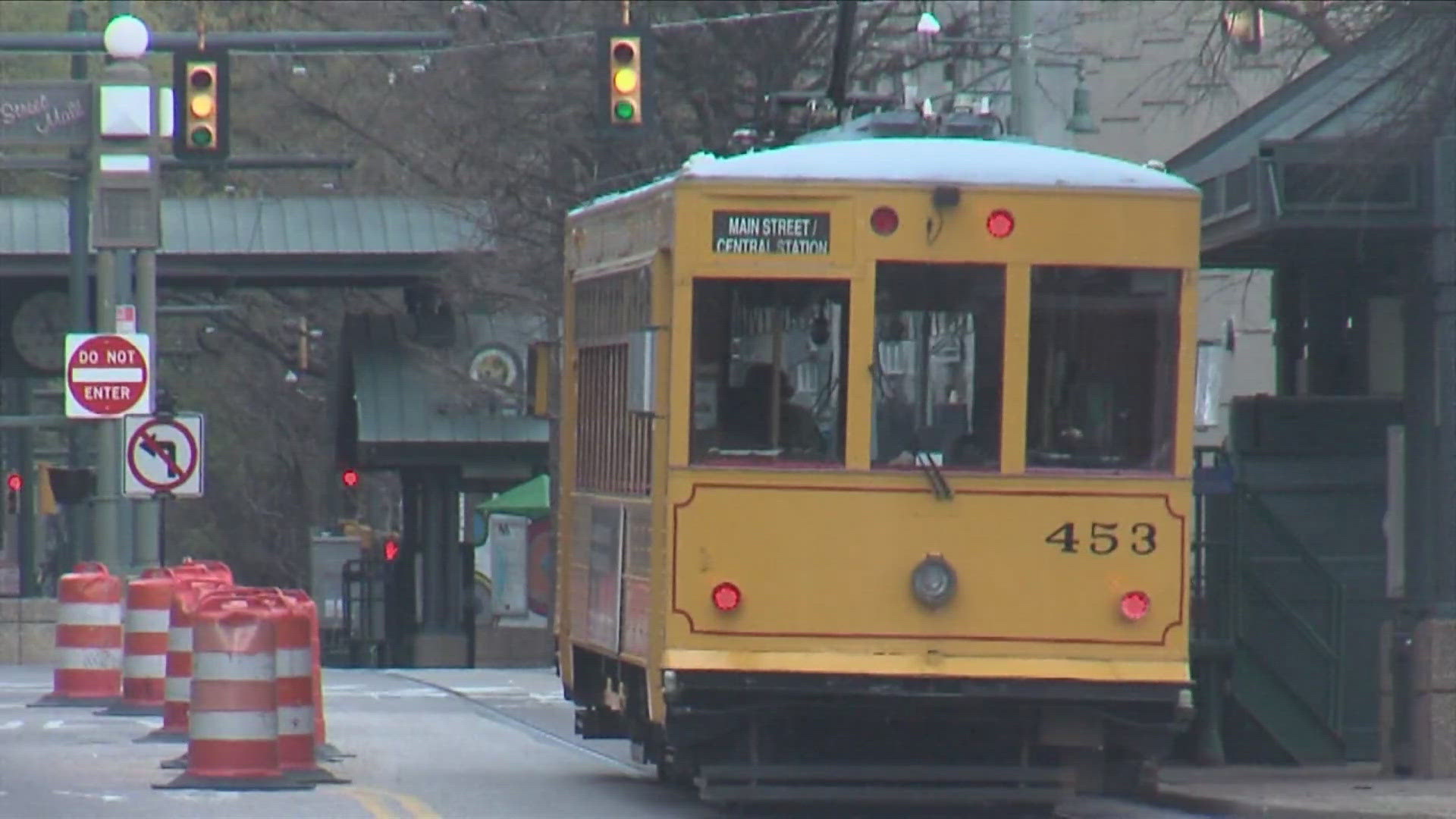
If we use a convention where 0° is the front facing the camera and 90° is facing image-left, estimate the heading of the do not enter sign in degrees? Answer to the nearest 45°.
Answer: approximately 0°

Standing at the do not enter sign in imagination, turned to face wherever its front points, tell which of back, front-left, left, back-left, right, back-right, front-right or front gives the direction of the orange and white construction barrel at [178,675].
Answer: front

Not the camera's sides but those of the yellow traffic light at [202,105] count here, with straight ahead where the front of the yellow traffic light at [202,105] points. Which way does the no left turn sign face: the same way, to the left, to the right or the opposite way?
the same way

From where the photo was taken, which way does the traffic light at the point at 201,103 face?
toward the camera

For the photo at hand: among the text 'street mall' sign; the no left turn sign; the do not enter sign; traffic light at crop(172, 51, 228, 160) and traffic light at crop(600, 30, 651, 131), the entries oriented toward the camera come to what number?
5

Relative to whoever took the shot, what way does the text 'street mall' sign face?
facing the viewer

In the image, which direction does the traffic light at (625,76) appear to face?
toward the camera

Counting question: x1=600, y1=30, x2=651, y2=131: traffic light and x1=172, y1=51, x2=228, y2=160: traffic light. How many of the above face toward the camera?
2

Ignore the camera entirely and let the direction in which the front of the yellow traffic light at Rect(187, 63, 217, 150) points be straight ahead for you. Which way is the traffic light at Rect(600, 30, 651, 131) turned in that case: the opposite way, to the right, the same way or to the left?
the same way

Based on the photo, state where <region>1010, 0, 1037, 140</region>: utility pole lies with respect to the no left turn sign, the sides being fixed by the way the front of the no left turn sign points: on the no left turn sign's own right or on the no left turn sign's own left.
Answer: on the no left turn sign's own left

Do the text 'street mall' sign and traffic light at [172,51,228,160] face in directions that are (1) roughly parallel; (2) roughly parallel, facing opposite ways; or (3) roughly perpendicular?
roughly parallel

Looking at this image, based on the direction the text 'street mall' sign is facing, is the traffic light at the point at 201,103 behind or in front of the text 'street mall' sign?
in front

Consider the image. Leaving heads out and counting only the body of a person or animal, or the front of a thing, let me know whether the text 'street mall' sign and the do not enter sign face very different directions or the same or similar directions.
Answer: same or similar directions
